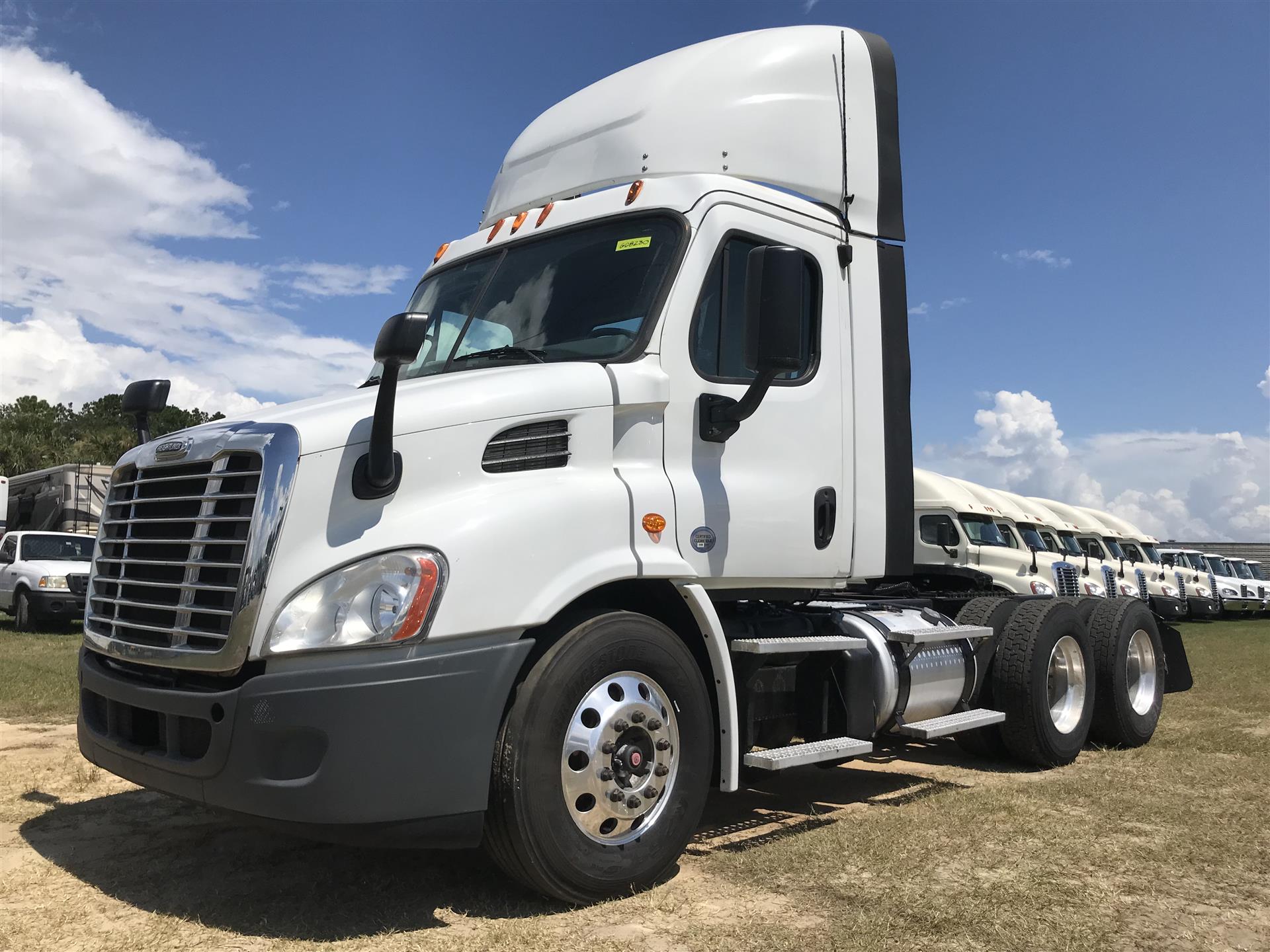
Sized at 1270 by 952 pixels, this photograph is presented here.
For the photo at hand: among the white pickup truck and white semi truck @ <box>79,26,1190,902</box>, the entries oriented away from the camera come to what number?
0

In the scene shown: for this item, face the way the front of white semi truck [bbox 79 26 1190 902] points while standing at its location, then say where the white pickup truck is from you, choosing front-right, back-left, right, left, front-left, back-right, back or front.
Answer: right

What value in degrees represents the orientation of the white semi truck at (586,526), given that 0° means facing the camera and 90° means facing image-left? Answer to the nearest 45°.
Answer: approximately 45°

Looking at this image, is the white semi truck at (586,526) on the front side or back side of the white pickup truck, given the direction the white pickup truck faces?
on the front side

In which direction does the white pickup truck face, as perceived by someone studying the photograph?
facing the viewer and to the right of the viewer
